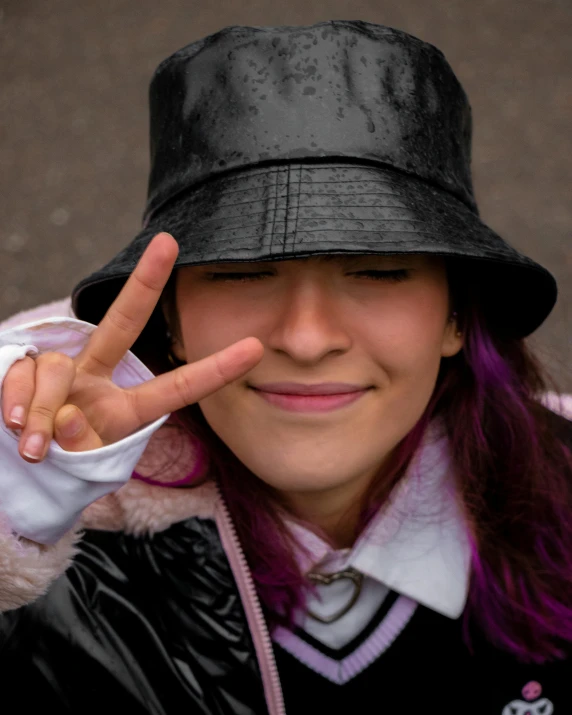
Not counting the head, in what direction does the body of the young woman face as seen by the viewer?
toward the camera

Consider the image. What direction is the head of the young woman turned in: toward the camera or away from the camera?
toward the camera
